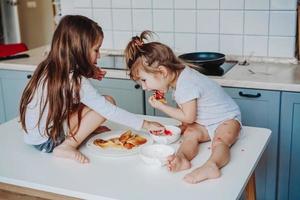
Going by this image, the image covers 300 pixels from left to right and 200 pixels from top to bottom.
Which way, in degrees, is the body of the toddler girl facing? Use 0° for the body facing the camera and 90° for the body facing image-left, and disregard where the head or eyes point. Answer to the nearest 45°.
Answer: approximately 45°

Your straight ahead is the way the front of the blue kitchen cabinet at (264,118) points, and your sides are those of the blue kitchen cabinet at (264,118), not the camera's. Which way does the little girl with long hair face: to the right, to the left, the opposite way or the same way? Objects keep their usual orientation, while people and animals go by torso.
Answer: to the left

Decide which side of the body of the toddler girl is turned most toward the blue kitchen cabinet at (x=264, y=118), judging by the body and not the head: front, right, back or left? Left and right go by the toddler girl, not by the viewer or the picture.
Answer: back

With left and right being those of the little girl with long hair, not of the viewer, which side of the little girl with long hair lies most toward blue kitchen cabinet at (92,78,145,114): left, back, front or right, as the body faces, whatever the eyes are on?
left

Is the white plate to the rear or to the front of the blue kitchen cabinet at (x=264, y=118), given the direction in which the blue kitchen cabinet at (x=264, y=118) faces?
to the front

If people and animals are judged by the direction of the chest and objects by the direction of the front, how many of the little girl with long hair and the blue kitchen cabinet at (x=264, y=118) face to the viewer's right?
1

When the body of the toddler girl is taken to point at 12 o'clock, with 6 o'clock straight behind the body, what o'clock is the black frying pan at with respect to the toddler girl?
The black frying pan is roughly at 5 o'clock from the toddler girl.

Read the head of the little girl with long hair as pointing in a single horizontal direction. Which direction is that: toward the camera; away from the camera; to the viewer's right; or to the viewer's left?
to the viewer's right

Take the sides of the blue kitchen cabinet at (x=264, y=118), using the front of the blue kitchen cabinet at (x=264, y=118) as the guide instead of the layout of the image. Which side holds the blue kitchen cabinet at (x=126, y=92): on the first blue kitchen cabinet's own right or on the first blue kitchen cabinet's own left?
on the first blue kitchen cabinet's own right

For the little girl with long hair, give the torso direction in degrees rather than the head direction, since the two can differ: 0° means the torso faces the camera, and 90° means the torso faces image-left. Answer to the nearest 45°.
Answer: approximately 270°
